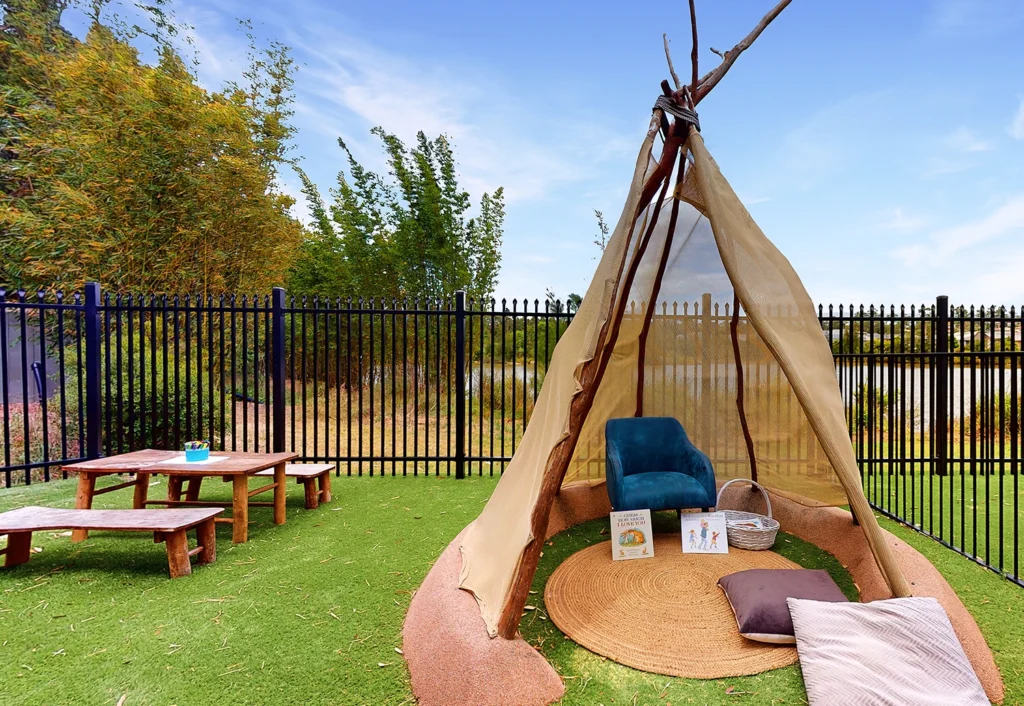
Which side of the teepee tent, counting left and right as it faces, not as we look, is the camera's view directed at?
front

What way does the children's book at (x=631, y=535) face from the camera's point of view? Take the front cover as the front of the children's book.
toward the camera

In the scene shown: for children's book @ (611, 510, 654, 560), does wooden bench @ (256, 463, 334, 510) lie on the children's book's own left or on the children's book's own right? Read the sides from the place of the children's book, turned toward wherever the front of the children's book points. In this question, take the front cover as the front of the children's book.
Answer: on the children's book's own right

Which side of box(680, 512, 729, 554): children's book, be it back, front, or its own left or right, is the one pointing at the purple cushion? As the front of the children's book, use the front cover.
front

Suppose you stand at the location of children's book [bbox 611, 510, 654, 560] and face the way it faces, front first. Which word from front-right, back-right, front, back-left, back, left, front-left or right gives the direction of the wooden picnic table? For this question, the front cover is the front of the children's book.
right

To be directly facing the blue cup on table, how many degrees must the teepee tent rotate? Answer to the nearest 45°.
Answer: approximately 90° to its right

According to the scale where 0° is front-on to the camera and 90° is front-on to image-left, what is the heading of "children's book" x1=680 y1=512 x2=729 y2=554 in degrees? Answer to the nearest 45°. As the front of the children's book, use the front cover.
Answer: approximately 0°

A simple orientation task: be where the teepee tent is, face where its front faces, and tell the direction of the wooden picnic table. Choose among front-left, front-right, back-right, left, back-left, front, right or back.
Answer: right

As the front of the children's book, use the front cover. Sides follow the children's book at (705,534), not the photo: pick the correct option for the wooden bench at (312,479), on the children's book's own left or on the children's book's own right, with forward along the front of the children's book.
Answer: on the children's book's own right
